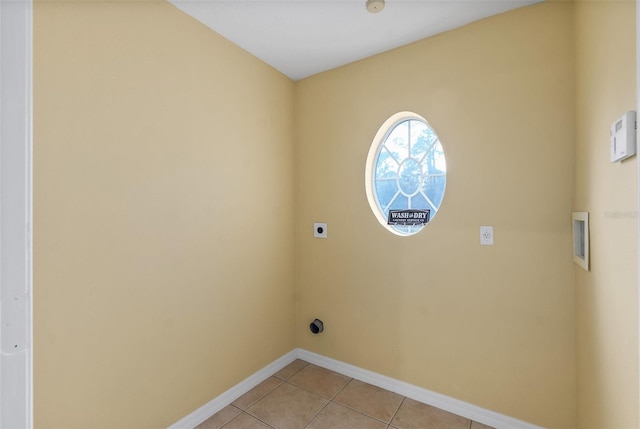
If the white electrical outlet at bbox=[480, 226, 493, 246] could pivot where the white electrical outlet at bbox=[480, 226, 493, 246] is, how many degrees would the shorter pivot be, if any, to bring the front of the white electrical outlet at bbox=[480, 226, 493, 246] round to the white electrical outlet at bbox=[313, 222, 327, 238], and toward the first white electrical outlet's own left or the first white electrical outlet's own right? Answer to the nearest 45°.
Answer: approximately 90° to the first white electrical outlet's own right

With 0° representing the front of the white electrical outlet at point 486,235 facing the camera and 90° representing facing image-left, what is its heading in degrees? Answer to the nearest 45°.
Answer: approximately 0°

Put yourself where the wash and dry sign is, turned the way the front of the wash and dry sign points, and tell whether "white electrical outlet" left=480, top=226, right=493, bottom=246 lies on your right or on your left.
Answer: on your left

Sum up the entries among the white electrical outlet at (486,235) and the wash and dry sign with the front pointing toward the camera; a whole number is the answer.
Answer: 2

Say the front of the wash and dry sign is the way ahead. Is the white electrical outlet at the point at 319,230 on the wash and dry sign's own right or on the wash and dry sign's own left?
on the wash and dry sign's own right
